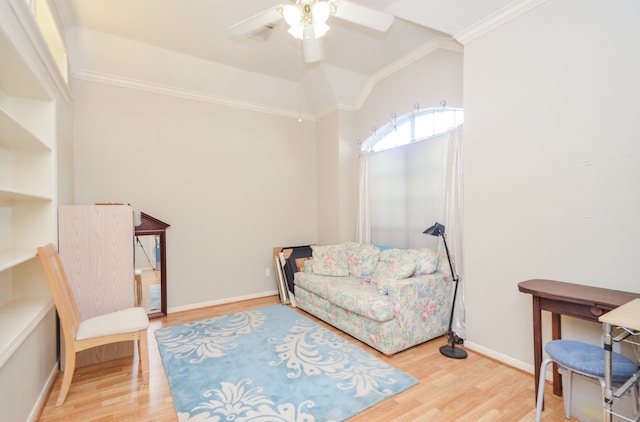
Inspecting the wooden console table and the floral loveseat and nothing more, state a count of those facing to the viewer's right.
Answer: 0

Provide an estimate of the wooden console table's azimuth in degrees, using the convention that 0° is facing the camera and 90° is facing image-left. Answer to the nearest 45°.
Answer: approximately 45°

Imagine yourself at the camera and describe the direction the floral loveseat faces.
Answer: facing the viewer and to the left of the viewer

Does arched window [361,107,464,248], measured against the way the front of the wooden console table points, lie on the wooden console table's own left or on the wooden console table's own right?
on the wooden console table's own right

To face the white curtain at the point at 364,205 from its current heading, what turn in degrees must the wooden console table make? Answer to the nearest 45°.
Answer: approximately 90° to its right

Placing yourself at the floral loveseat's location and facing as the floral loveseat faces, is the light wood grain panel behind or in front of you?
in front

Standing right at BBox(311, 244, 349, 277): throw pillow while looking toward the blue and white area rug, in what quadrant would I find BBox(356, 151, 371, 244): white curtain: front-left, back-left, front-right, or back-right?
back-left

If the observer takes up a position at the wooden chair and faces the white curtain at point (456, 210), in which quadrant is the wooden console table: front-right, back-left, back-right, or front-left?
front-right

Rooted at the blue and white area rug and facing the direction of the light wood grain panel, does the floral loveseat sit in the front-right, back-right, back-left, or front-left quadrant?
back-right

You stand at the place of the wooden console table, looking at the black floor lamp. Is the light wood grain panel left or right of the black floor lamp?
left

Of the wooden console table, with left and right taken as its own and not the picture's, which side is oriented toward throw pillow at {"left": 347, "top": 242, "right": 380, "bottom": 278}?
right

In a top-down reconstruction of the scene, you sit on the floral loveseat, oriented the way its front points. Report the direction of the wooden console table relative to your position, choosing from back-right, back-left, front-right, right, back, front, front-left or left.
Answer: left
